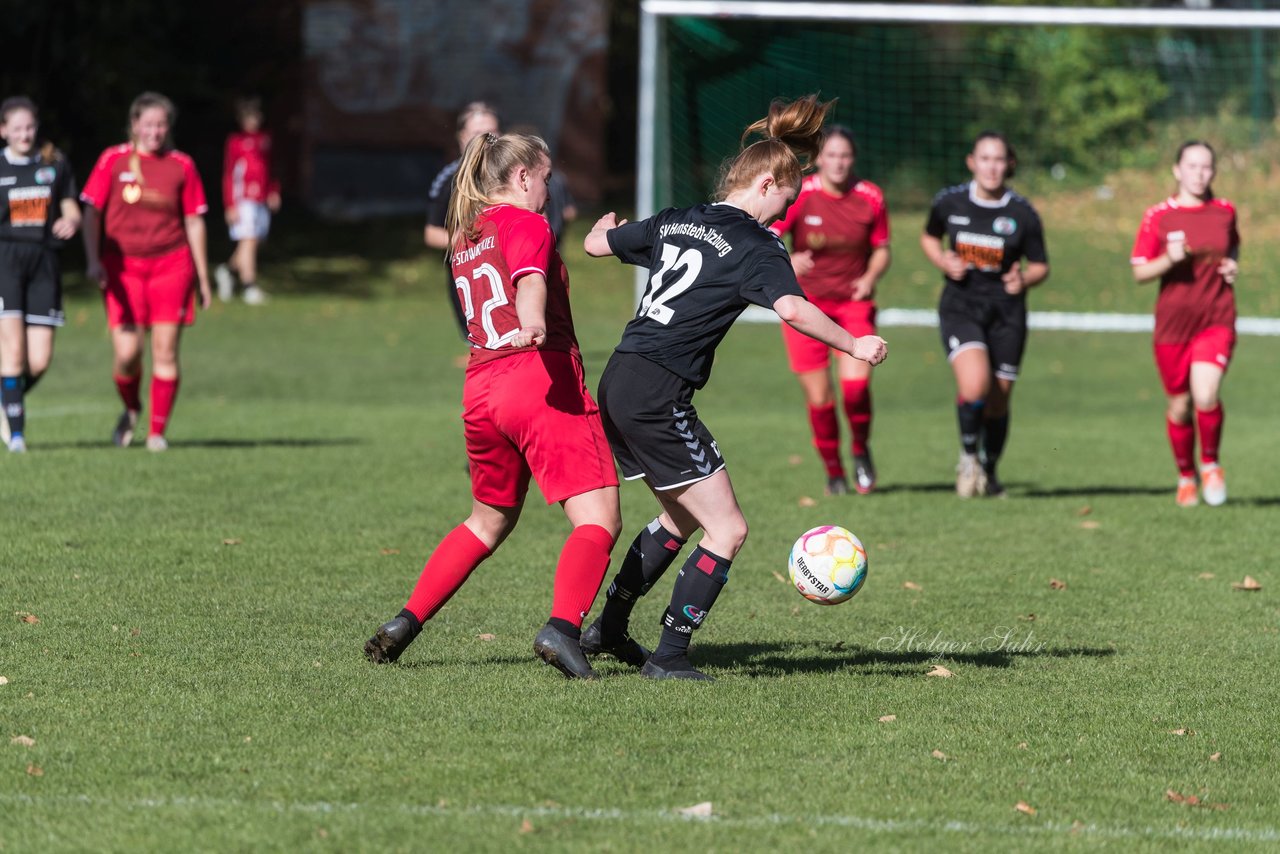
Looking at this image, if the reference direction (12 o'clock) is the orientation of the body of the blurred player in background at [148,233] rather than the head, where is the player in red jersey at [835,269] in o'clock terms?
The player in red jersey is roughly at 10 o'clock from the blurred player in background.

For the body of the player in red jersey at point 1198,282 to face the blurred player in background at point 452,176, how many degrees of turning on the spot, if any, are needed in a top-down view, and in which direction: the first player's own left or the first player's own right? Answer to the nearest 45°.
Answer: approximately 90° to the first player's own right

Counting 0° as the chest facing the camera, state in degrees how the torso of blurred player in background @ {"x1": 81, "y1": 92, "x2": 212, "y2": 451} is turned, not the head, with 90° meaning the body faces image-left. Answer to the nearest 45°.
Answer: approximately 0°

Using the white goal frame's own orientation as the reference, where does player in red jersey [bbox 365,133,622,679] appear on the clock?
The player in red jersey is roughly at 12 o'clock from the white goal frame.

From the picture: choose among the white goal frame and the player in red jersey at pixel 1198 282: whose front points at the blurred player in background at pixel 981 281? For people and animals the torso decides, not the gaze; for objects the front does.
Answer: the white goal frame

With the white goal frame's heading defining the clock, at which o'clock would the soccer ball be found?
The soccer ball is roughly at 12 o'clock from the white goal frame.

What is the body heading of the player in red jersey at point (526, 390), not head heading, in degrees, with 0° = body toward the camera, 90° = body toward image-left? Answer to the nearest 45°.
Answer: approximately 225°
